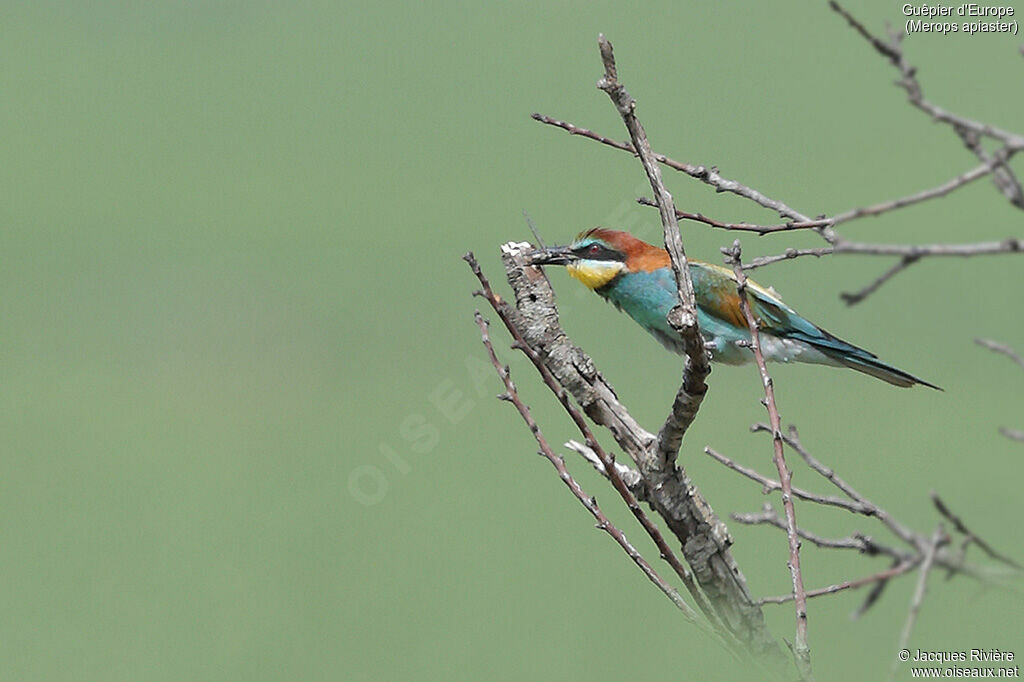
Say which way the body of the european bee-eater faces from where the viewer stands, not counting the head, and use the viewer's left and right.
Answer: facing to the left of the viewer

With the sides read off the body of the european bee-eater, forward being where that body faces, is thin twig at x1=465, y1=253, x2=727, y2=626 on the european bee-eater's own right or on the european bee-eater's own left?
on the european bee-eater's own left

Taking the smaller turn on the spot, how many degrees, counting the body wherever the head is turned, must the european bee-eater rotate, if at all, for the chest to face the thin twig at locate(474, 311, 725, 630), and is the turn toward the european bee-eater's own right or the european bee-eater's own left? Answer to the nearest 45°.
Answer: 0° — it already faces it
